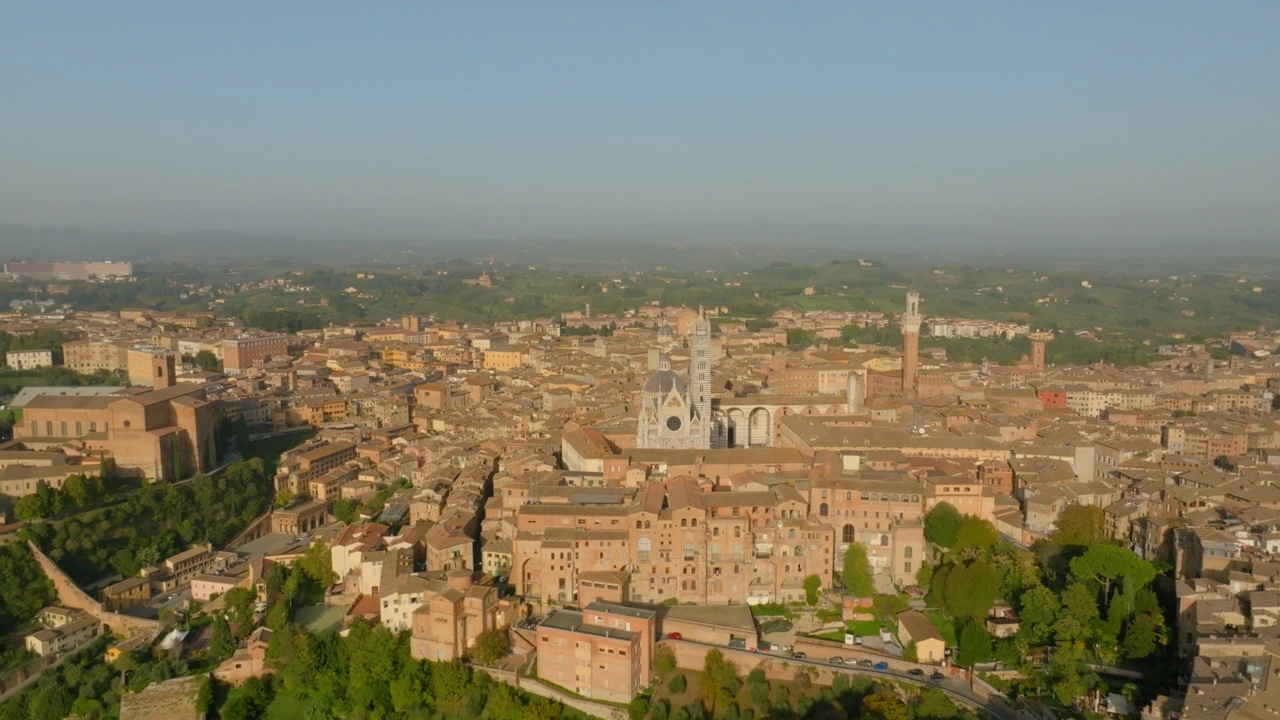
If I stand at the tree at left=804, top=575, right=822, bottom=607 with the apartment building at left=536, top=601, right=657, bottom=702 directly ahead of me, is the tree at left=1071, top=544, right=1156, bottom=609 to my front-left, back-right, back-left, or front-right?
back-left

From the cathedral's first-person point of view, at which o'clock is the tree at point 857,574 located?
The tree is roughly at 11 o'clock from the cathedral.

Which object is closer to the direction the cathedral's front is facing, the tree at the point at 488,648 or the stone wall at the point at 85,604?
the tree

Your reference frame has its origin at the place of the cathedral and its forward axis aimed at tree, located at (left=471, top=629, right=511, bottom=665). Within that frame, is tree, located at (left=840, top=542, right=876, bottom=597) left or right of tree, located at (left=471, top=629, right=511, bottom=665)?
left

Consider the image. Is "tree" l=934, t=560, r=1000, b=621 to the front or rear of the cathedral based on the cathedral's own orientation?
to the front

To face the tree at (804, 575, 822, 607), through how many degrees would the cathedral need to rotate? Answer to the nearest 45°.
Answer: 0° — it already faces it

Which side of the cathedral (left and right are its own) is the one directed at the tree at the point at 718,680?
front

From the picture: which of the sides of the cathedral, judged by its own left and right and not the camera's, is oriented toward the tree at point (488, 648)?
front

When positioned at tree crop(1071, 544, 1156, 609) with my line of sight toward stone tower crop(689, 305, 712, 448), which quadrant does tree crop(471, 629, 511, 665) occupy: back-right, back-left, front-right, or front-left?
front-left

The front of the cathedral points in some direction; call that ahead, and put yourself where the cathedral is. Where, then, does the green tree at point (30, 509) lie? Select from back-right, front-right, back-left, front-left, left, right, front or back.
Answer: right

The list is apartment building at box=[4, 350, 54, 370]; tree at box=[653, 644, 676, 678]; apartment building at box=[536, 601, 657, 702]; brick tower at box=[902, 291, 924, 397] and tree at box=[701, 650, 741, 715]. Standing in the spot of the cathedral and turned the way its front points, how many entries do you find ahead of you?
3

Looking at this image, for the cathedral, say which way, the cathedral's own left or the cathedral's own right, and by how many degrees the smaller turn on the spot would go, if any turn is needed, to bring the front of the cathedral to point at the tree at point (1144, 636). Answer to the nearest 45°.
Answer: approximately 45° to the cathedral's own left

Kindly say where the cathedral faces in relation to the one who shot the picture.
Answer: facing the viewer

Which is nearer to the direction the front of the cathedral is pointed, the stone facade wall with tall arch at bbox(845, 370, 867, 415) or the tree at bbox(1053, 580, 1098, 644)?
the tree

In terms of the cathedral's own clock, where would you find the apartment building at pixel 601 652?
The apartment building is roughly at 12 o'clock from the cathedral.

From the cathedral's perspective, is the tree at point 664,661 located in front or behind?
in front

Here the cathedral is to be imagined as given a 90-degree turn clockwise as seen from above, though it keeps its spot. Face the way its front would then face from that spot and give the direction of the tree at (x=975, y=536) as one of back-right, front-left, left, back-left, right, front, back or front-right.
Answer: back-left

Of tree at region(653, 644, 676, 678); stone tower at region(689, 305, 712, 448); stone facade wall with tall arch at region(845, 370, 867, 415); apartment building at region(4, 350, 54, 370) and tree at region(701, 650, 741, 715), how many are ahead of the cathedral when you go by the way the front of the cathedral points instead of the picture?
2
